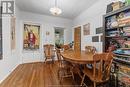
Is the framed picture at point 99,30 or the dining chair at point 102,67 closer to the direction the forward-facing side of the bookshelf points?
the dining chair

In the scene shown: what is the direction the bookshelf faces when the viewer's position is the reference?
facing the viewer and to the left of the viewer

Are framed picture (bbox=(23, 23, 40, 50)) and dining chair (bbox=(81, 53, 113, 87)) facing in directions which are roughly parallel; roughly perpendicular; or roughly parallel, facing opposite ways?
roughly parallel, facing opposite ways

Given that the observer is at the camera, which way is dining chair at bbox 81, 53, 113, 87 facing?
facing away from the viewer and to the left of the viewer

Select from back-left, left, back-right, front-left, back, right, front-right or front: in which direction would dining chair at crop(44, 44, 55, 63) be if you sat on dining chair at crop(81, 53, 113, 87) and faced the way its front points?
front

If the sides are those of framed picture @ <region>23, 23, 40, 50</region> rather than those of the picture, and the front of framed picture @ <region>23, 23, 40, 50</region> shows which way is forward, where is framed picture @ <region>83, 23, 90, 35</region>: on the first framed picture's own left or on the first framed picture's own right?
on the first framed picture's own left

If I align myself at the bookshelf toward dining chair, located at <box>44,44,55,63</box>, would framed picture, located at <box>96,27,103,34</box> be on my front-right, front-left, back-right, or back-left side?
front-right

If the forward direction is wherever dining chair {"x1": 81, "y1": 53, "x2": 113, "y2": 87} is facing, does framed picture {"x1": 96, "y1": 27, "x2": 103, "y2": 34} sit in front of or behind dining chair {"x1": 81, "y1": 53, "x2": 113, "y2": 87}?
in front

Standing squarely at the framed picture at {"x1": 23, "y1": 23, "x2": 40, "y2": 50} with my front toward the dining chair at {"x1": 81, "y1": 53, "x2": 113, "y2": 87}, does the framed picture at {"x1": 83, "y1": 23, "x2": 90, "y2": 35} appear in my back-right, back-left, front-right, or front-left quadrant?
front-left

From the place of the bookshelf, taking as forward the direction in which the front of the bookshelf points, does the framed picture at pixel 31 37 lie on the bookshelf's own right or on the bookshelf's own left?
on the bookshelf's own right

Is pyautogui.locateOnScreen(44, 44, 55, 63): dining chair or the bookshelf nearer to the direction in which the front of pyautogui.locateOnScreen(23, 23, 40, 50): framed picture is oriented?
the bookshelf

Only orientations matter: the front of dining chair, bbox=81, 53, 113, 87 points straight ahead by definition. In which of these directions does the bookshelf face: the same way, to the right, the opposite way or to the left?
to the left

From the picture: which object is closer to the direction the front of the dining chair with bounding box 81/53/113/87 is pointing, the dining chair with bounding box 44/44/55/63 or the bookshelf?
the dining chair

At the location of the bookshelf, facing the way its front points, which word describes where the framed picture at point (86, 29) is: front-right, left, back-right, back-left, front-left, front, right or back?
right

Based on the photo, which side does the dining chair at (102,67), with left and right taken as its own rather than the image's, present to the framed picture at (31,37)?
front

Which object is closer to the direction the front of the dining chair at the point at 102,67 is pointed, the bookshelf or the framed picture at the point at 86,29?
the framed picture
